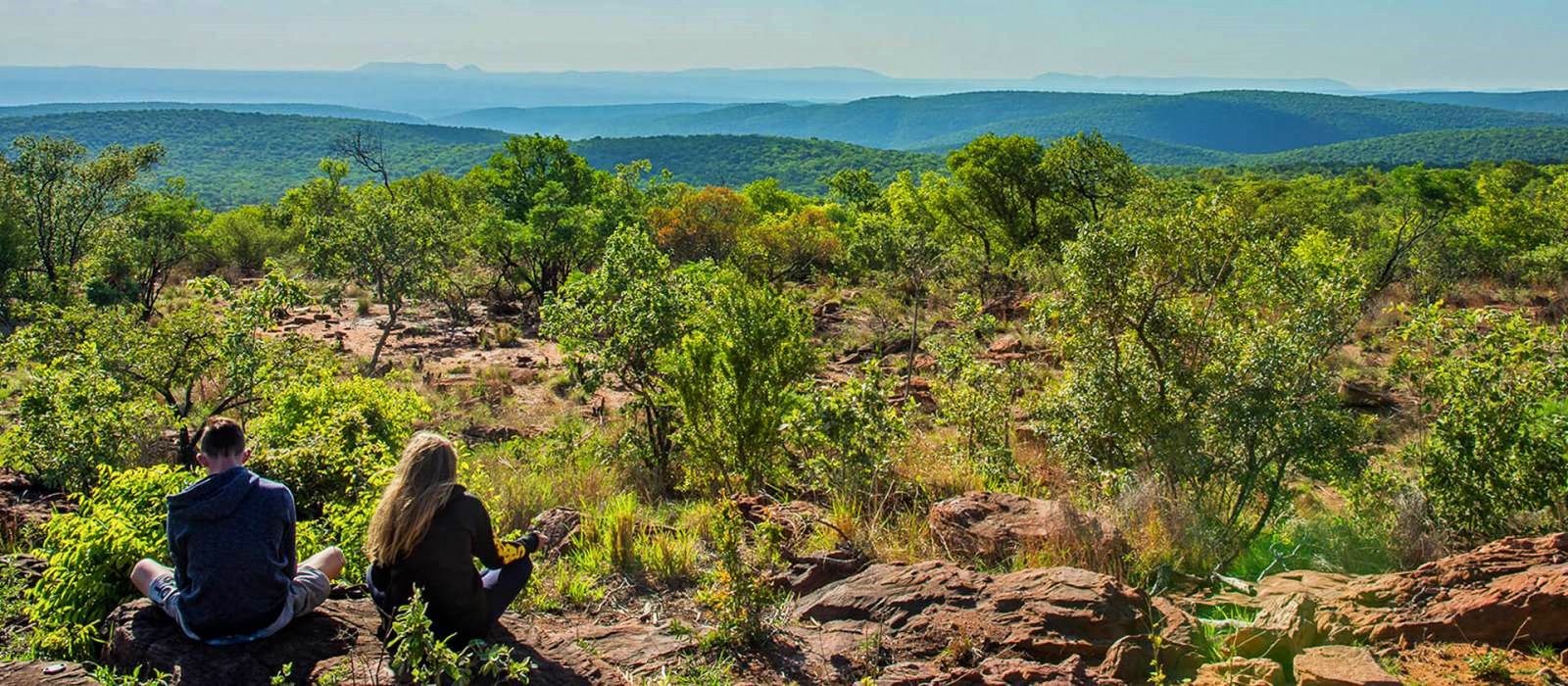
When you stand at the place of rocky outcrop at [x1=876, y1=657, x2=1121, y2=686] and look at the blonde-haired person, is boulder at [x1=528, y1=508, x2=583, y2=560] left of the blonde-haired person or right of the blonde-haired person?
right

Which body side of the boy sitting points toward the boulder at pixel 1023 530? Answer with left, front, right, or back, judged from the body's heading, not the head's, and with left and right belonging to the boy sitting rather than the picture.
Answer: right

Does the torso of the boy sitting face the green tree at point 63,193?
yes

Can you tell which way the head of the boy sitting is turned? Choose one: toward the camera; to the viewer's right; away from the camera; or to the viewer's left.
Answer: away from the camera

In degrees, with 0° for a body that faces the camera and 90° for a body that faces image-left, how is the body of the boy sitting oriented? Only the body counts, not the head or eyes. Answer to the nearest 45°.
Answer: approximately 180°

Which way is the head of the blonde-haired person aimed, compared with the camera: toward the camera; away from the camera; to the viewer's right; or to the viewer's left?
away from the camera

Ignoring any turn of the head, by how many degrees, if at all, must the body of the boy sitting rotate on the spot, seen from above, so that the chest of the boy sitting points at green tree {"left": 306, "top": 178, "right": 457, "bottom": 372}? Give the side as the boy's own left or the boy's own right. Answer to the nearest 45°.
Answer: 0° — they already face it

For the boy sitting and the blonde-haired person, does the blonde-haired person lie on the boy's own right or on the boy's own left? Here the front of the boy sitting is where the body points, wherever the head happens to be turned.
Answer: on the boy's own right

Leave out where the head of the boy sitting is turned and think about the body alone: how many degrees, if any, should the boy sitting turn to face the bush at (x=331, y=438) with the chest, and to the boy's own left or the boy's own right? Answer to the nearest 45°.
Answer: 0° — they already face it

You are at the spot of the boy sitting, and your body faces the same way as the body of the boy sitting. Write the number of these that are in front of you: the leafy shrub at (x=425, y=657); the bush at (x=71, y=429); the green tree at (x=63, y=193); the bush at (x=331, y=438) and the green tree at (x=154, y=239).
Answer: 4

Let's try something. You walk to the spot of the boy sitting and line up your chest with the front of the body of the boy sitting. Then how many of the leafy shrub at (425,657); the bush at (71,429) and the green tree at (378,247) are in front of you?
2

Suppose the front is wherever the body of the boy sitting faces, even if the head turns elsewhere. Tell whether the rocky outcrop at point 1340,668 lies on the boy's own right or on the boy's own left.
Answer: on the boy's own right

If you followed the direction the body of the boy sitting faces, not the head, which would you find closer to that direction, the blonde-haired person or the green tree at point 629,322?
the green tree

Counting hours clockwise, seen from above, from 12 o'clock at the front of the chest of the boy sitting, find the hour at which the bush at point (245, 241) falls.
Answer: The bush is roughly at 12 o'clock from the boy sitting.
